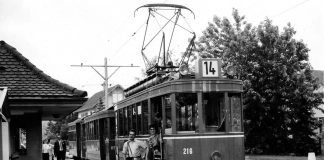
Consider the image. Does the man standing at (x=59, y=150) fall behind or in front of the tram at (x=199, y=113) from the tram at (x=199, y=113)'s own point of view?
behind

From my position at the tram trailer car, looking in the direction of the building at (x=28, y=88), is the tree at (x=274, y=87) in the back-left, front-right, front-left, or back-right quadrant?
back-left

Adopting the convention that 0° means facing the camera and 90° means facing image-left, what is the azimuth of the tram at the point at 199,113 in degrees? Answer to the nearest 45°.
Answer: approximately 315°

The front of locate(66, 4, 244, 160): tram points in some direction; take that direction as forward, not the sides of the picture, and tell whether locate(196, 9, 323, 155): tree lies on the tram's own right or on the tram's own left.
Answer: on the tram's own left
